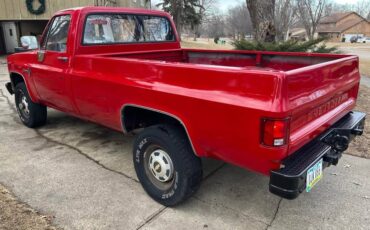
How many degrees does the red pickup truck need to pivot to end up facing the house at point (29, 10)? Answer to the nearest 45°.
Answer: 0° — it already faces it

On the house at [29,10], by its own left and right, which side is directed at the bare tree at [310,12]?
left

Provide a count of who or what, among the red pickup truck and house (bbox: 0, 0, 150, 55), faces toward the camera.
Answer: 1

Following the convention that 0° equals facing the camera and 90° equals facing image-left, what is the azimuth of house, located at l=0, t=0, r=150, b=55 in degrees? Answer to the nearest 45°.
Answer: approximately 0°

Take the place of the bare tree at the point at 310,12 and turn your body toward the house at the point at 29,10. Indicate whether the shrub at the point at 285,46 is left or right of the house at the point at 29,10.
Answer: left

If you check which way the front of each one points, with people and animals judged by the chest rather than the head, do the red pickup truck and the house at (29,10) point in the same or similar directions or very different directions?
very different directions

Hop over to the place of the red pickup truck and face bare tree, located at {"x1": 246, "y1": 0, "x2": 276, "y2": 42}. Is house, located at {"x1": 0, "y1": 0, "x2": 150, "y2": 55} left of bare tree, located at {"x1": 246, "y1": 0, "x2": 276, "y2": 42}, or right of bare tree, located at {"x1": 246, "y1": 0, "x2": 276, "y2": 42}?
left

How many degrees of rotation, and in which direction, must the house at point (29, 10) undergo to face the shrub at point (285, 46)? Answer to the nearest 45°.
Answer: approximately 45° to its left

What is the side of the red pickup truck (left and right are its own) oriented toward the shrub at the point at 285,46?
right

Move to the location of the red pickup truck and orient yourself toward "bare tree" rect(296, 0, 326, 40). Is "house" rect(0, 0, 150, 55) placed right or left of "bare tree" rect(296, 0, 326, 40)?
left

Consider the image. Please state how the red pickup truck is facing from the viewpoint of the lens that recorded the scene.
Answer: facing away from the viewer and to the left of the viewer

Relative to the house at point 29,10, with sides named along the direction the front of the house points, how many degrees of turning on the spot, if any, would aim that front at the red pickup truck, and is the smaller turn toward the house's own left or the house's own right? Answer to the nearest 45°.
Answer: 0° — it already faces it

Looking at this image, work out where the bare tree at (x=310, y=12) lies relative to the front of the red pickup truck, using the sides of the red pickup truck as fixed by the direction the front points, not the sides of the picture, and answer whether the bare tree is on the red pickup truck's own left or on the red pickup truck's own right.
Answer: on the red pickup truck's own right

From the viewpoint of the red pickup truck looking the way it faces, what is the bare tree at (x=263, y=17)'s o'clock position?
The bare tree is roughly at 2 o'clock from the red pickup truck.
